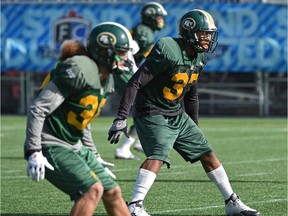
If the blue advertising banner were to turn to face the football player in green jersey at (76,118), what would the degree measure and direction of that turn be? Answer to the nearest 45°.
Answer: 0° — it already faces them

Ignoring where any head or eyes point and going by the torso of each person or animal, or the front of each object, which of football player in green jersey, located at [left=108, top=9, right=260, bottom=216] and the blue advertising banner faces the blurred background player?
the blue advertising banner

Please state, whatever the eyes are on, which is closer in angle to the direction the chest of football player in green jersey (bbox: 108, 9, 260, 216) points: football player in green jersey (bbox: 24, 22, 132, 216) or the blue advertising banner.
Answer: the football player in green jersey

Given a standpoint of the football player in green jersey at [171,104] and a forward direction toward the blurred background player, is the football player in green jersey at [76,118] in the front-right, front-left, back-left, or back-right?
back-left

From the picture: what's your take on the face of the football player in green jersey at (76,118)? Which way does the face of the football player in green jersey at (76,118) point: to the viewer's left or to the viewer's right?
to the viewer's right

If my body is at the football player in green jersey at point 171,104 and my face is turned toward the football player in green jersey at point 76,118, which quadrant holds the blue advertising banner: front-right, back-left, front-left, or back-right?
back-right
